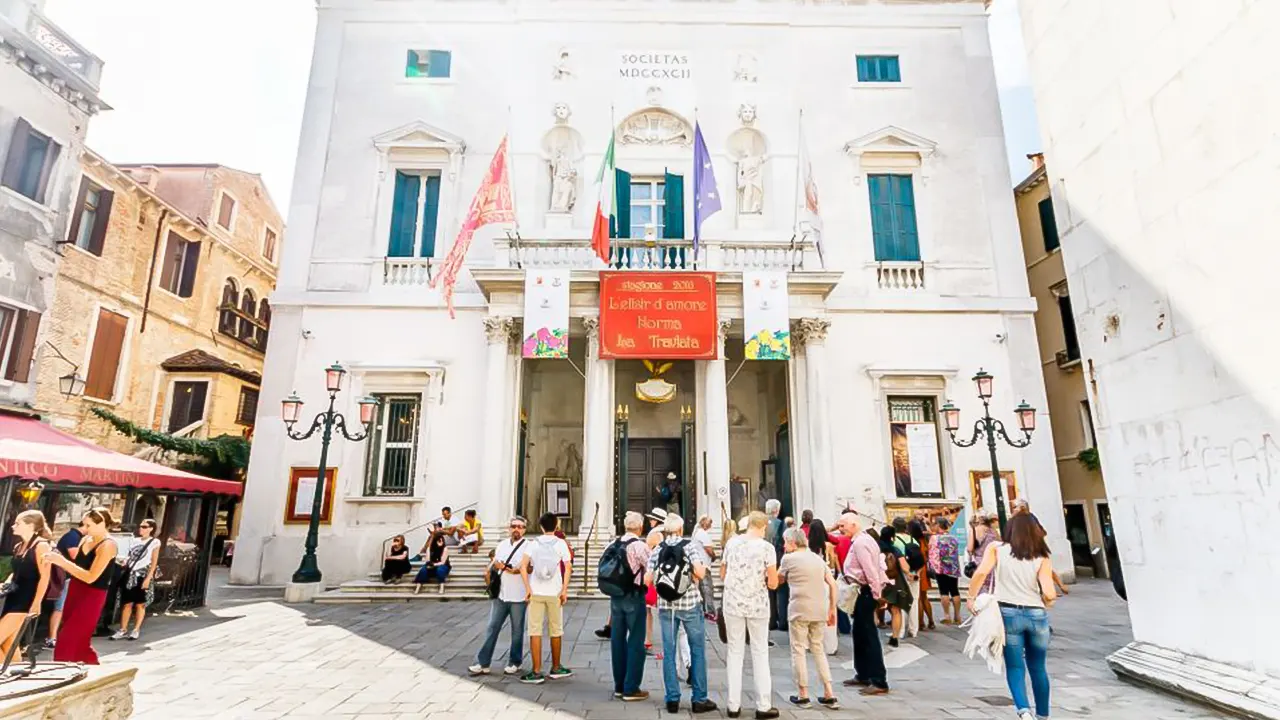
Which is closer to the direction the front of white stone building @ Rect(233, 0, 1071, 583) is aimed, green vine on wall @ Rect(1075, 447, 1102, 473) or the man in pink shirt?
the man in pink shirt

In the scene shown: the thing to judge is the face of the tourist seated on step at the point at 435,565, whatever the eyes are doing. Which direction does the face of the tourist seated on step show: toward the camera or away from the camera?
toward the camera

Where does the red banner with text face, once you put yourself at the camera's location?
facing the viewer

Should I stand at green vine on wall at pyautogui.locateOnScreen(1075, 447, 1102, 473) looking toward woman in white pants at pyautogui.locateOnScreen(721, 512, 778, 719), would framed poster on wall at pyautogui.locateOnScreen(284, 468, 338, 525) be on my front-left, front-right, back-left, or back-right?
front-right

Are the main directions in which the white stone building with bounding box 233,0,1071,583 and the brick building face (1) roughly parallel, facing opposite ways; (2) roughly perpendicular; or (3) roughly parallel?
roughly perpendicular

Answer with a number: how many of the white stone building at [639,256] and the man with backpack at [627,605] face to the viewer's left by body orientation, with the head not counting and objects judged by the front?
0

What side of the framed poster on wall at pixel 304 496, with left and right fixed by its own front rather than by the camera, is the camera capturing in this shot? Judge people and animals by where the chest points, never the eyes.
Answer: front

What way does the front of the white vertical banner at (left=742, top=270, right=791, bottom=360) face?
toward the camera

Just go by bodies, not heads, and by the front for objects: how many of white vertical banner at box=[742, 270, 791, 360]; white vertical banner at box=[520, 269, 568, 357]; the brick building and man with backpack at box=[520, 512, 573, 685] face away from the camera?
1

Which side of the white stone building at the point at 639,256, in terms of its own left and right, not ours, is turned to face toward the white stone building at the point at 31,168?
right

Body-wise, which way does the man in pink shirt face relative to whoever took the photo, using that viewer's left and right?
facing to the left of the viewer

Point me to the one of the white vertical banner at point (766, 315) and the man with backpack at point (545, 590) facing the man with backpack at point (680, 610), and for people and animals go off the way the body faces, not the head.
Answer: the white vertical banner

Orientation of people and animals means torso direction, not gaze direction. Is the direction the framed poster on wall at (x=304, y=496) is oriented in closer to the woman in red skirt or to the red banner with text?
the woman in red skirt

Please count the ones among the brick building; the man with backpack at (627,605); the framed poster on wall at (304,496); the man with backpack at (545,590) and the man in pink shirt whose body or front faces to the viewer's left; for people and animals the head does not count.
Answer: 1

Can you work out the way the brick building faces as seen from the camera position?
facing the viewer and to the right of the viewer

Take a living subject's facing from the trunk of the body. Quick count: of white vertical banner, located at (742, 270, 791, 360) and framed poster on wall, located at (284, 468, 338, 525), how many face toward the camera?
2
